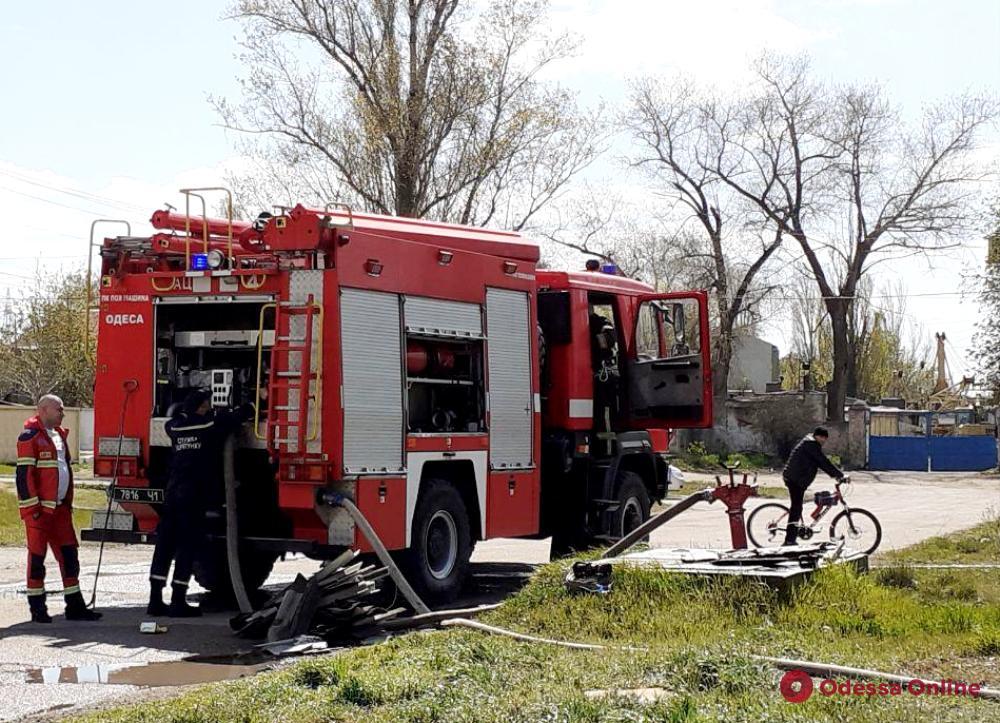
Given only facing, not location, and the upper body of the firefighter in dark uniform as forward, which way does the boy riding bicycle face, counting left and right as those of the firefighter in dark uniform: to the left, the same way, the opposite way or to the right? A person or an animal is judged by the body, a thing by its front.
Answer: to the right

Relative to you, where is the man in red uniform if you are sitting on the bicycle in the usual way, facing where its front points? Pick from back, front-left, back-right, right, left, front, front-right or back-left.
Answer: back-right

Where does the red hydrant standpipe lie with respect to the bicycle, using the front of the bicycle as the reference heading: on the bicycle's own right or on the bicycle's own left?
on the bicycle's own right

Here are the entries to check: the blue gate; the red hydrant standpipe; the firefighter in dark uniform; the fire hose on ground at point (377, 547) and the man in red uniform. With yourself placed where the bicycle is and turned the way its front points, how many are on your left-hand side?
1

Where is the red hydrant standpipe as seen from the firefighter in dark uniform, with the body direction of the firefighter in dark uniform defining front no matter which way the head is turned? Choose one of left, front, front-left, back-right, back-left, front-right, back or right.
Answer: front-right

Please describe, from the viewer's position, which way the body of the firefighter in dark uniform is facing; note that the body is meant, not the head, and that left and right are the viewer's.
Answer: facing away from the viewer and to the right of the viewer

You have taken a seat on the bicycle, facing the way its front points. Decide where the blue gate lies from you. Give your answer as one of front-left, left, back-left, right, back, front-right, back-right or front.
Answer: left

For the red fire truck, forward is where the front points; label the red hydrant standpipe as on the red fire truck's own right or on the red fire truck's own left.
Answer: on the red fire truck's own right

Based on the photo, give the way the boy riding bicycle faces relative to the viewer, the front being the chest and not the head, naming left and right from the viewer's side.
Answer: facing to the right of the viewer

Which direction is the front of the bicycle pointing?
to the viewer's right

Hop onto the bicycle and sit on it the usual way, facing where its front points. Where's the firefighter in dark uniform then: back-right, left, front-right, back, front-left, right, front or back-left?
back-right

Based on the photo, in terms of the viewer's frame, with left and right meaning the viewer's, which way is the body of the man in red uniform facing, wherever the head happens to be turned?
facing the viewer and to the right of the viewer

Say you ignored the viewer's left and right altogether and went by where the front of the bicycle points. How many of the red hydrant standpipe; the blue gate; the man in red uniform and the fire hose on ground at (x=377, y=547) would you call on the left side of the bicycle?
1

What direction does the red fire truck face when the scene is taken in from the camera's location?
facing away from the viewer and to the right of the viewer

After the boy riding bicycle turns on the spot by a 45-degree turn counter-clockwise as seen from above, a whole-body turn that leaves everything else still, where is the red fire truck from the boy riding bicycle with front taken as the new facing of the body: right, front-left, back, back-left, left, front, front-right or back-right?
back
